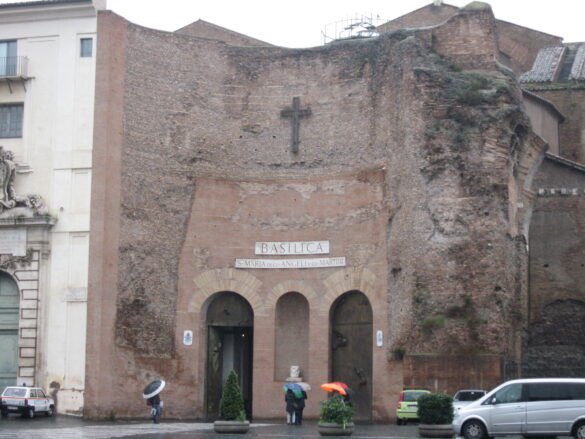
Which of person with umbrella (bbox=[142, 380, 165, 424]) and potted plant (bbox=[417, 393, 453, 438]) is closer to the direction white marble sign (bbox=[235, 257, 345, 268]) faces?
the potted plant

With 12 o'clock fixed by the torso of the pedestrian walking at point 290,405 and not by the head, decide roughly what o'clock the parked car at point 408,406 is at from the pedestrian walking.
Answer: The parked car is roughly at 4 o'clock from the pedestrian walking.

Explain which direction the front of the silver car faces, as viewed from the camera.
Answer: facing to the left of the viewer

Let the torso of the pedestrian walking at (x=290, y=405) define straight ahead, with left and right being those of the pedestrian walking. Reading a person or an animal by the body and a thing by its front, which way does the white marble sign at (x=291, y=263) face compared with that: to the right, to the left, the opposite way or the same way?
the opposite way

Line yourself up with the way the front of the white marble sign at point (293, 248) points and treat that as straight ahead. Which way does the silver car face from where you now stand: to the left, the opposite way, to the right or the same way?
to the right

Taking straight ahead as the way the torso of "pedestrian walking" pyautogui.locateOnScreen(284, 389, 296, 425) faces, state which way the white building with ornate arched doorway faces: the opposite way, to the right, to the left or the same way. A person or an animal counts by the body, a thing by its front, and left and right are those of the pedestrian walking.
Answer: the opposite way

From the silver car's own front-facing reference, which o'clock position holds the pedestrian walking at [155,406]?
The pedestrian walking is roughly at 1 o'clock from the silver car.

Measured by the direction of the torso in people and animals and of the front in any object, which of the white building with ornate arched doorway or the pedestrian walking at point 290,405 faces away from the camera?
the pedestrian walking

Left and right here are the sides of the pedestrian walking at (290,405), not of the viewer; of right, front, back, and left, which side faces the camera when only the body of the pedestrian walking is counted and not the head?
back

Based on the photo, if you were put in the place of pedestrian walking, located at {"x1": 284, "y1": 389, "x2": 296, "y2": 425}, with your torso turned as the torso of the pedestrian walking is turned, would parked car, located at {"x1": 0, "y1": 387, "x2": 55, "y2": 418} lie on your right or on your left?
on your left
